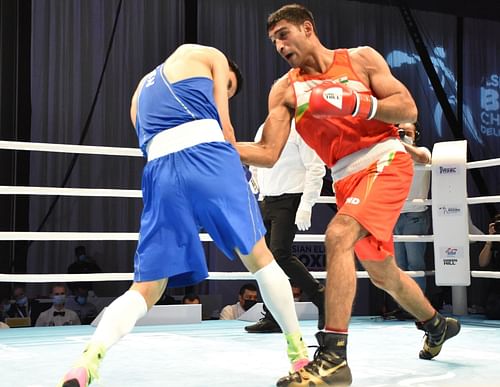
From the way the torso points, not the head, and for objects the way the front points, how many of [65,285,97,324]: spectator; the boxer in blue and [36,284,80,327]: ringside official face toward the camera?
2

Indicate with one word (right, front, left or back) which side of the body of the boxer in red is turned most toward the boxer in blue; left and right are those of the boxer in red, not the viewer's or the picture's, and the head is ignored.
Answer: front

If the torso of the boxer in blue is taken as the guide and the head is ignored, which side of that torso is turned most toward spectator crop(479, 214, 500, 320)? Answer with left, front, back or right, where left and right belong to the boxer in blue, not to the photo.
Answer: front

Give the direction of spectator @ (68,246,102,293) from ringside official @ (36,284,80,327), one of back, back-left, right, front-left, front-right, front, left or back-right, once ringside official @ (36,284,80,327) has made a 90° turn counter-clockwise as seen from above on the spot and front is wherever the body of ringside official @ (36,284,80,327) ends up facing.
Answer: left

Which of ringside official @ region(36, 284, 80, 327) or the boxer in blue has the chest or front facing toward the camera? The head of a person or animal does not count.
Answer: the ringside official

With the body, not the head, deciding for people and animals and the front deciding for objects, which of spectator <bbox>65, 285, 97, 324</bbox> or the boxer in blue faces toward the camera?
the spectator

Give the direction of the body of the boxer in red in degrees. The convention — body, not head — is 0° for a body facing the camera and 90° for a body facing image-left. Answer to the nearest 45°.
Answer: approximately 45°

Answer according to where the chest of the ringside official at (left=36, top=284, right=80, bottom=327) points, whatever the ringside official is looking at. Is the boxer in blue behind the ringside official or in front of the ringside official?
in front

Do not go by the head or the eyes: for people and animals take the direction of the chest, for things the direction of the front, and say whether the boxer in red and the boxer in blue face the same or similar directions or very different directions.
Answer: very different directions

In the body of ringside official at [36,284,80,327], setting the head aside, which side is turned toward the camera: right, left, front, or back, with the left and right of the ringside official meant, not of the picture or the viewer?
front

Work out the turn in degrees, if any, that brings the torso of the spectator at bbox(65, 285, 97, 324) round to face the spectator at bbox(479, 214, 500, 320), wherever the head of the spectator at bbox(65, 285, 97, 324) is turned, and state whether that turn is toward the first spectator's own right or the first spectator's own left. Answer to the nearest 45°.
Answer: approximately 45° to the first spectator's own left

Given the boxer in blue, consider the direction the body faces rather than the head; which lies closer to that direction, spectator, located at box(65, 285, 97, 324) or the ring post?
the ring post

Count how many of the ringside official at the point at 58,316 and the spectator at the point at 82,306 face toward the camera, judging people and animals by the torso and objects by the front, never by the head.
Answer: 2

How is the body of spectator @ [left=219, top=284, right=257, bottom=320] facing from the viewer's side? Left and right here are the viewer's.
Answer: facing the viewer and to the right of the viewer

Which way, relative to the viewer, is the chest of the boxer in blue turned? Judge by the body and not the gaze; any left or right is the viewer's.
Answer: facing away from the viewer and to the right of the viewer

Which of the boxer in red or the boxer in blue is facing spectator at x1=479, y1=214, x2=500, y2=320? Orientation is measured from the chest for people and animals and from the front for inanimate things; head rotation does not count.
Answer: the boxer in blue

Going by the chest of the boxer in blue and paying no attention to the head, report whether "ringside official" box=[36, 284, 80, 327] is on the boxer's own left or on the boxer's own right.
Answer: on the boxer's own left
